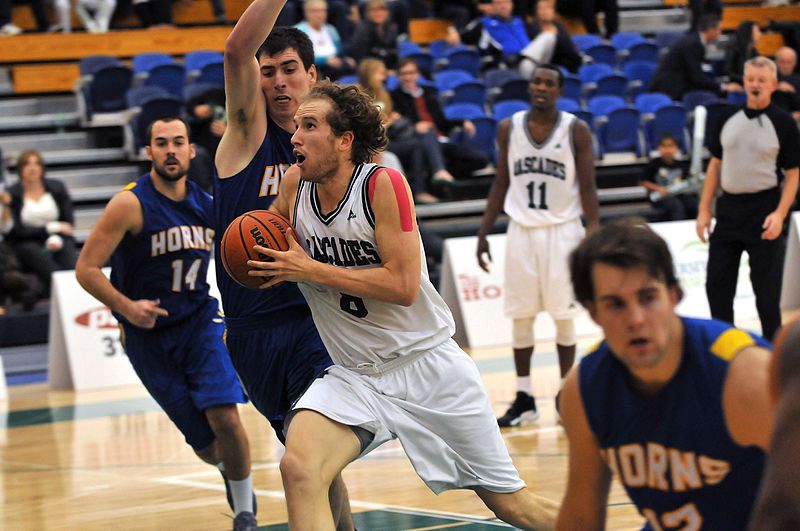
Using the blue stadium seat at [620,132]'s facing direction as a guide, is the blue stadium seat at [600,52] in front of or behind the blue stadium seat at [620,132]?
behind

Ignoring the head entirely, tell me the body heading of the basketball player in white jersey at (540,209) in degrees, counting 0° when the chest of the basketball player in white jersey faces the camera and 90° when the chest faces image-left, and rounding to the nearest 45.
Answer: approximately 0°

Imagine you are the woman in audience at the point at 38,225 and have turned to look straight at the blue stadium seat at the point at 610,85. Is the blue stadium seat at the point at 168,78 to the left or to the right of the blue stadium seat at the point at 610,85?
left

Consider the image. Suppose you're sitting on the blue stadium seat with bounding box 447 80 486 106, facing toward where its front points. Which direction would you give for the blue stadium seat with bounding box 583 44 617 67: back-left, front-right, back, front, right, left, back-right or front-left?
back

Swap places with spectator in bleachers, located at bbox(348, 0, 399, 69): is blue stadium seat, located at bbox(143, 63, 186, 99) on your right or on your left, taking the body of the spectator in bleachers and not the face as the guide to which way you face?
on your right

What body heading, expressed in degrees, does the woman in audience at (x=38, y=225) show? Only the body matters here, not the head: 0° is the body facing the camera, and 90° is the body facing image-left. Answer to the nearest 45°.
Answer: approximately 0°
